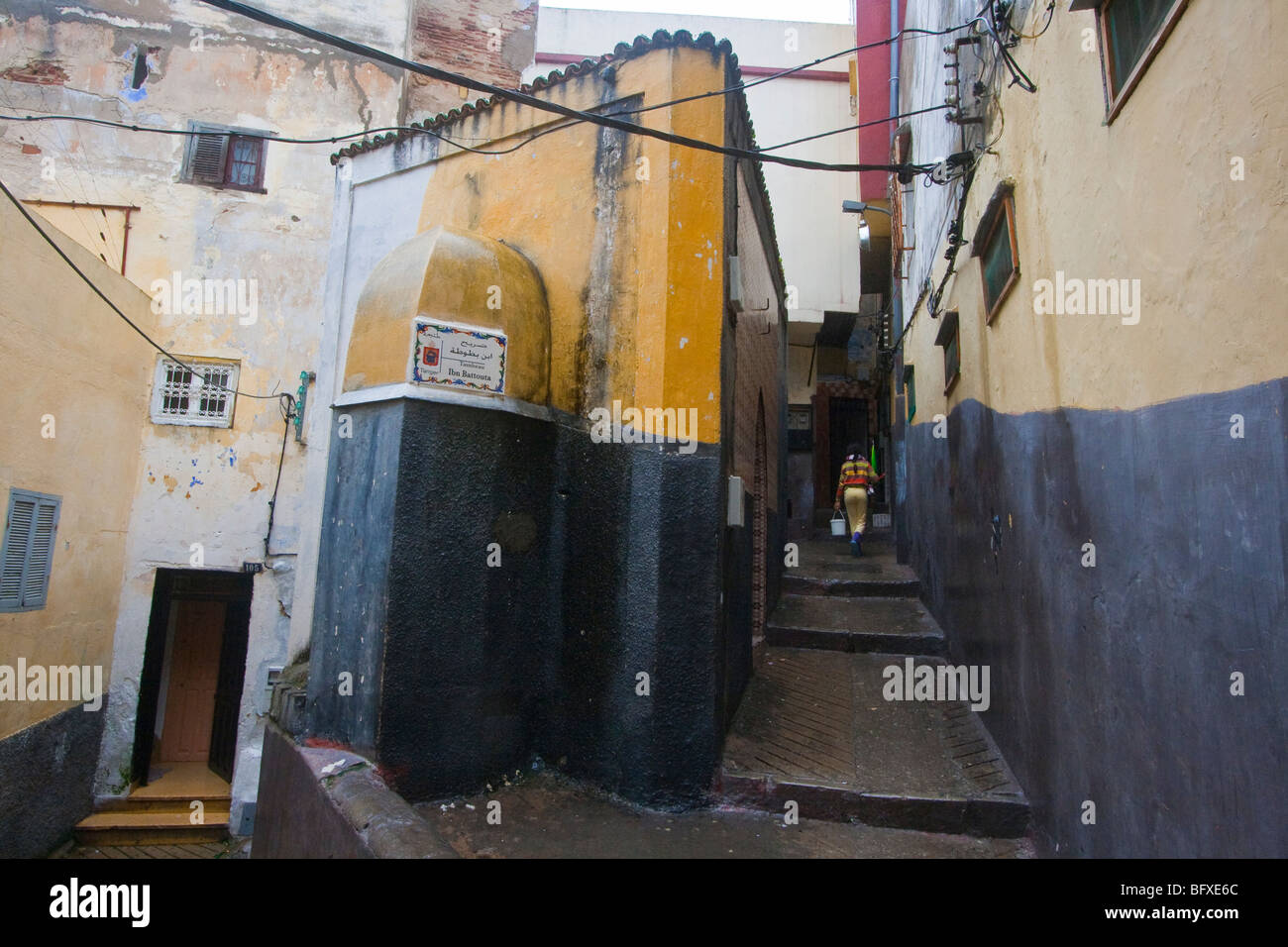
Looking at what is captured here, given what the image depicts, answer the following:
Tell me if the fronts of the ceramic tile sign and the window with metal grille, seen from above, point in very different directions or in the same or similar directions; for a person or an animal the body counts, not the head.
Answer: same or similar directions

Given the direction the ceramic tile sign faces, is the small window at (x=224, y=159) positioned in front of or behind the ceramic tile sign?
behind

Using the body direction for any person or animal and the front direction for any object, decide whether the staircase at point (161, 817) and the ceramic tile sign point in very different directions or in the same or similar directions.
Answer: same or similar directions

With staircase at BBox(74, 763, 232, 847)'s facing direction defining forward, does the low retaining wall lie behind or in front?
in front

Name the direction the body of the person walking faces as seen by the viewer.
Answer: away from the camera

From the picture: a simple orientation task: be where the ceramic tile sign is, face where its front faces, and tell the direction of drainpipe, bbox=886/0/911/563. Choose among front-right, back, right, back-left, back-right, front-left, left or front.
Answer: back-left

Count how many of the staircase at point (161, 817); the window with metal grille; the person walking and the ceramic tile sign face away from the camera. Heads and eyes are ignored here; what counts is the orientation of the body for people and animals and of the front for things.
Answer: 1

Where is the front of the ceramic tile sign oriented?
toward the camera

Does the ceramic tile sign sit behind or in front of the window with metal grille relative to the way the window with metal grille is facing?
in front

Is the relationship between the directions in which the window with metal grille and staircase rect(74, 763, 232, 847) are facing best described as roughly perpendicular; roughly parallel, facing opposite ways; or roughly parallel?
roughly parallel

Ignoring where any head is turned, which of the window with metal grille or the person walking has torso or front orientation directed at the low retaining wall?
the window with metal grille

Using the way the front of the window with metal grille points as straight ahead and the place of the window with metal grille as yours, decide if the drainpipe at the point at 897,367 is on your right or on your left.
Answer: on your left

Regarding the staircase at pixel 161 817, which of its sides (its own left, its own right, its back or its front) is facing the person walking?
left

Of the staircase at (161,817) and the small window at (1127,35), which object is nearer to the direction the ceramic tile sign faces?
the small window

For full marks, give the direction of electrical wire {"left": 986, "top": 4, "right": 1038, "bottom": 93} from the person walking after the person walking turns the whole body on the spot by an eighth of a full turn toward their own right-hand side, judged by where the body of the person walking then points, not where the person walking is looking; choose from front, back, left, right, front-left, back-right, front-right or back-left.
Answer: back-right

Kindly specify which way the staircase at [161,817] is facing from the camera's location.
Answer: facing the viewer
